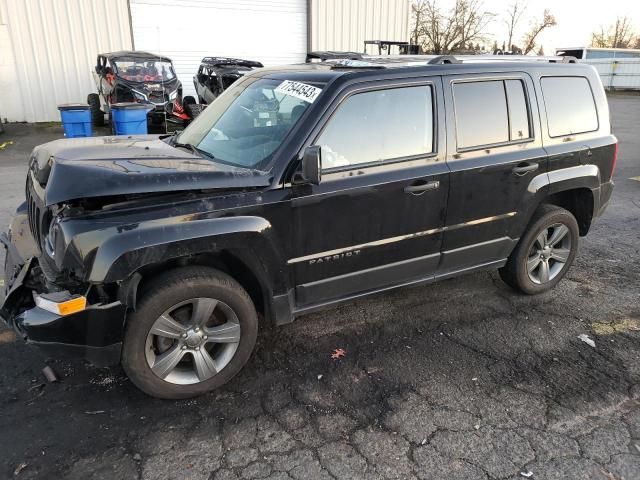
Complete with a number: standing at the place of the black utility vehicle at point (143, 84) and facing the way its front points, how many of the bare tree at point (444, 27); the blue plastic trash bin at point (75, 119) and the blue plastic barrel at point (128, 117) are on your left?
1

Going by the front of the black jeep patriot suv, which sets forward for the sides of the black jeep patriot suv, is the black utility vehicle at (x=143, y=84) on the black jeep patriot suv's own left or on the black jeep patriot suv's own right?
on the black jeep patriot suv's own right

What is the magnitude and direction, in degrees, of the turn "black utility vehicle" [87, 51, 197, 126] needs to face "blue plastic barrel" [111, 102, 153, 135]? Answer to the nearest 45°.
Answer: approximately 45° to its right

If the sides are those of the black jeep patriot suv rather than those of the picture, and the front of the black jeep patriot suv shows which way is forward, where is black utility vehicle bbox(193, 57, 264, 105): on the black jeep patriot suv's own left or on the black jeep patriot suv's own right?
on the black jeep patriot suv's own right

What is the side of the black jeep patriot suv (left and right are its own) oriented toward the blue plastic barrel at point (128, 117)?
right

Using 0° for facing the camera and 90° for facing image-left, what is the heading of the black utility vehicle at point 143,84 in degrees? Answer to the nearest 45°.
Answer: approximately 315°

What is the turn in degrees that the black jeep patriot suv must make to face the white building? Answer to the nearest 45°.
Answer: approximately 135° to its right

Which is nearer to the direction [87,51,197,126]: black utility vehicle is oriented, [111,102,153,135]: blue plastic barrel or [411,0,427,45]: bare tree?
the blue plastic barrel

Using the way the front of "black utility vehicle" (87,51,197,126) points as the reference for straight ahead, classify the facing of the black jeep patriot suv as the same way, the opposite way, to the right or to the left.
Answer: to the right

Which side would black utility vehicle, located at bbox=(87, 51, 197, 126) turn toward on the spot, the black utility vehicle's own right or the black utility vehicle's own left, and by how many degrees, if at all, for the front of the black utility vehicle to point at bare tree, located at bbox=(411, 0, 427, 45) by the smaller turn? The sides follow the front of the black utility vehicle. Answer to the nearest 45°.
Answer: approximately 90° to the black utility vehicle's own left
